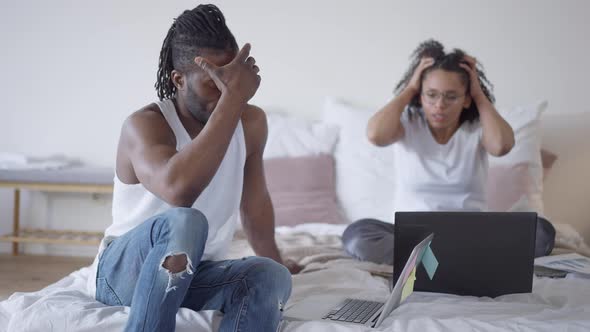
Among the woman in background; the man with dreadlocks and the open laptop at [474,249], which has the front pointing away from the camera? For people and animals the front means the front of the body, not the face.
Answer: the open laptop

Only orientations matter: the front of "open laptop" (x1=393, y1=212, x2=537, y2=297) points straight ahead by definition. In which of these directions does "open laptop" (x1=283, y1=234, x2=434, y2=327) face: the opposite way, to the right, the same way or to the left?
to the left

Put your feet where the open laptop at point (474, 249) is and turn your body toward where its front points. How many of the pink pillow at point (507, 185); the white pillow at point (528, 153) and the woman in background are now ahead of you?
3

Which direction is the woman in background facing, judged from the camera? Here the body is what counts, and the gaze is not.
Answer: toward the camera

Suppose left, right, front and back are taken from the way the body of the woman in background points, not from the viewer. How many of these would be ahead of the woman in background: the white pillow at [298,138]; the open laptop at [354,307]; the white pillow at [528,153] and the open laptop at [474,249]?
2

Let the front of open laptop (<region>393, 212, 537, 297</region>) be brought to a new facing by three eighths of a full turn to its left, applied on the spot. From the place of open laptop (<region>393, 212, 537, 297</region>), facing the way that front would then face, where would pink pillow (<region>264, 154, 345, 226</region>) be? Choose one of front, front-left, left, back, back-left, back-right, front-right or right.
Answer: right

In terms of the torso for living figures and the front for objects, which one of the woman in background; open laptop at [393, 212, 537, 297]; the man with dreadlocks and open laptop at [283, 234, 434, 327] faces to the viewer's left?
open laptop at [283, 234, 434, 327]

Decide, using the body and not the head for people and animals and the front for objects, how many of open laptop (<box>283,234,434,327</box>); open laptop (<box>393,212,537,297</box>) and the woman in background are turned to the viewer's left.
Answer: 1

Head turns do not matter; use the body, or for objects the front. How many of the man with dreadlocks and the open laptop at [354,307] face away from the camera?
0

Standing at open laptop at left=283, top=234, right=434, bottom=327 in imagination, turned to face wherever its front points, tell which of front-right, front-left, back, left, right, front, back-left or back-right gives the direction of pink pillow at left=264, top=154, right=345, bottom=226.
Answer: right

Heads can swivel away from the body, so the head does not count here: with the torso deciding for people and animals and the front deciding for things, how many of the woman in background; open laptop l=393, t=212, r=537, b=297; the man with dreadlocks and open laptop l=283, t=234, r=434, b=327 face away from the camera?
1

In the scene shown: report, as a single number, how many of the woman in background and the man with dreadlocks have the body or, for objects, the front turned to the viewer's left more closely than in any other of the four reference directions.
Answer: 0

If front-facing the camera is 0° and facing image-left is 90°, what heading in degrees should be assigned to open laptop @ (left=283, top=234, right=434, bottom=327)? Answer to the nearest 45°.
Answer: approximately 90°

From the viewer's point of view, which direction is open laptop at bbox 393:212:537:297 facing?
away from the camera

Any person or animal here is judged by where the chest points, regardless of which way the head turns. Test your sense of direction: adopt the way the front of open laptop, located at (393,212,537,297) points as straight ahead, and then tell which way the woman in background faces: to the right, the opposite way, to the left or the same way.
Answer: the opposite way

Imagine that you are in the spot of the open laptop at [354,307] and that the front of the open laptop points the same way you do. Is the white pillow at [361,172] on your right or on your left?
on your right
